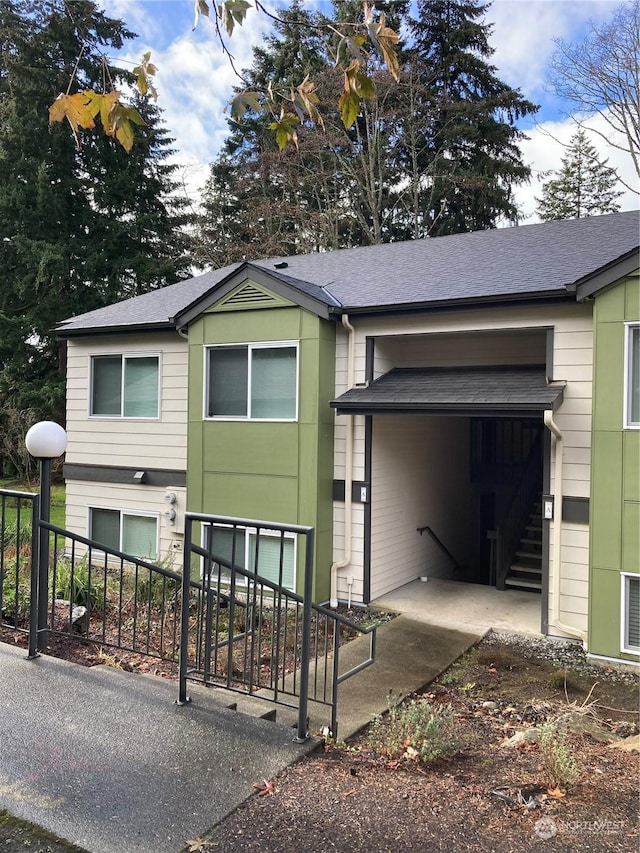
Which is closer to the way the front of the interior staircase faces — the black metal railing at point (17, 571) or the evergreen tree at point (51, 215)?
the black metal railing

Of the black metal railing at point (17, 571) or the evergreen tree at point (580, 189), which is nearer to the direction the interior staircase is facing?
the black metal railing

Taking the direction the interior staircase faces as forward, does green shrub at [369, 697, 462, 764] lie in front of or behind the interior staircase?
in front

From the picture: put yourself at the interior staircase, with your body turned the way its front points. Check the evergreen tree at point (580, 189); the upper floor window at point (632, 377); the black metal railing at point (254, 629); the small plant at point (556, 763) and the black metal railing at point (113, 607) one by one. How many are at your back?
1

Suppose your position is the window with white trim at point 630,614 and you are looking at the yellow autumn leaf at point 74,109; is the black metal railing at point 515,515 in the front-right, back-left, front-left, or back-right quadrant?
back-right

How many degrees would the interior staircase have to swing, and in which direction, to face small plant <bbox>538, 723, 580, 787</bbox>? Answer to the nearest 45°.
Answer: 0° — it already faces it

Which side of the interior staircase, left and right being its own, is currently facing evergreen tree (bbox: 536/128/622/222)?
back

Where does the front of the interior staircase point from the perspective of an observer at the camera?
facing the viewer

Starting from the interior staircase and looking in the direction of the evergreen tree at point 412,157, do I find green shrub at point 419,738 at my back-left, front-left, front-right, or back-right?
back-left

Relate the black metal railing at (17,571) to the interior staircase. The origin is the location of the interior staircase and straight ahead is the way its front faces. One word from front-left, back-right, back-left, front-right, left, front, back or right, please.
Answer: front-right

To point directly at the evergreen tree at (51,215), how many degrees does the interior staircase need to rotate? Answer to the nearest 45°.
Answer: approximately 135° to its right

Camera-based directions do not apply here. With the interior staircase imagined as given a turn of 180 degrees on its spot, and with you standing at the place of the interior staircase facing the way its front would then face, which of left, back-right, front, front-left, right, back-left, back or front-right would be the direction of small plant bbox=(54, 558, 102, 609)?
back-left

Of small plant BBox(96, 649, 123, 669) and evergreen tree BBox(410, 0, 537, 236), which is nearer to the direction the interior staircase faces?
the small plant

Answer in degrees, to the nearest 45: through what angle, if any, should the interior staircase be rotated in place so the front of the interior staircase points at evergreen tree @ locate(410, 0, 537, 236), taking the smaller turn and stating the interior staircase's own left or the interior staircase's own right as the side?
approximately 180°

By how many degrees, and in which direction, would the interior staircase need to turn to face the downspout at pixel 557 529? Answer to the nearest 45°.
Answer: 0° — it already faces it

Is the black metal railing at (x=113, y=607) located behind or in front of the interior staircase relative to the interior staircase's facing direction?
in front

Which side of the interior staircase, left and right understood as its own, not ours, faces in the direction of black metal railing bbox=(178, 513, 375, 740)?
front
